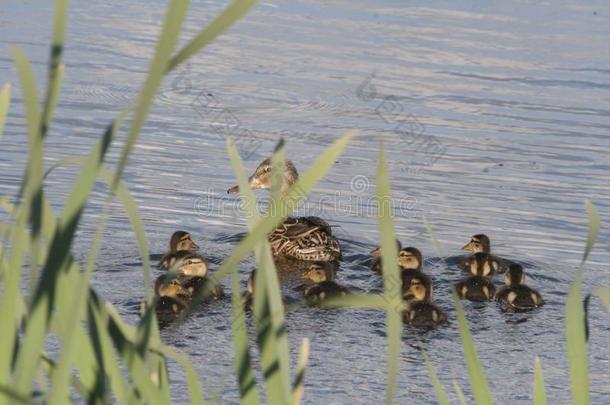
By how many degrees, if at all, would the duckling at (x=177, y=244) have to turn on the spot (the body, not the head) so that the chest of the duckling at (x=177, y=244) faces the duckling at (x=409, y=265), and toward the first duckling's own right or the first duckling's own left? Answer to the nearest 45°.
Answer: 0° — it already faces it

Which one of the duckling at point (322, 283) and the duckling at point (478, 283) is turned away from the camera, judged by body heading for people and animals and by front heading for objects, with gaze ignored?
the duckling at point (478, 283)

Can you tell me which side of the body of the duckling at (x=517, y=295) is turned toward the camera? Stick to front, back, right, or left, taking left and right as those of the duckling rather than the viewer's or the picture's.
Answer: back

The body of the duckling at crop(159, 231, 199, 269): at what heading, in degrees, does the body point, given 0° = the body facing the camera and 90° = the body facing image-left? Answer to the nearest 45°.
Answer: approximately 270°

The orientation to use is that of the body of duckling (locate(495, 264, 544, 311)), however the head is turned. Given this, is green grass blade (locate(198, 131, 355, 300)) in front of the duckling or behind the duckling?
behind

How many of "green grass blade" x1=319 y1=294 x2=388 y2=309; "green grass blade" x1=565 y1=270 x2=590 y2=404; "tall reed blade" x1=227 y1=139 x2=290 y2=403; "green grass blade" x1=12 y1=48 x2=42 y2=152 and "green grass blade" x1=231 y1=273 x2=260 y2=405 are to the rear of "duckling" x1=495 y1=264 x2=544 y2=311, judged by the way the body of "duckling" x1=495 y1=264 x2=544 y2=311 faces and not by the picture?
5

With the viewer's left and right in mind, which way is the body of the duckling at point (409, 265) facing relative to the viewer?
facing to the left of the viewer

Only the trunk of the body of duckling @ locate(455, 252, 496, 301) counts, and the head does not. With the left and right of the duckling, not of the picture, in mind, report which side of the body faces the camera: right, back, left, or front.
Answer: back

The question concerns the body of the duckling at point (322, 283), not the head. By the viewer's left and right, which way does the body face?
facing to the left of the viewer

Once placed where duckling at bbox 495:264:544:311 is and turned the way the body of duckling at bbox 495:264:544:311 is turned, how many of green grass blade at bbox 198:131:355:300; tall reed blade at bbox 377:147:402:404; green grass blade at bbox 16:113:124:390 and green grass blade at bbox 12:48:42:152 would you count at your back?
4

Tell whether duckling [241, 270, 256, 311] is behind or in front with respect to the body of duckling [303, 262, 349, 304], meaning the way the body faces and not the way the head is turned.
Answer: in front
